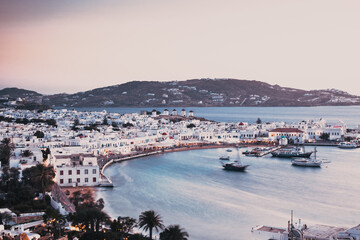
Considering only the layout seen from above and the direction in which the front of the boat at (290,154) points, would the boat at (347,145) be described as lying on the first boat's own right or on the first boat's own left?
on the first boat's own left

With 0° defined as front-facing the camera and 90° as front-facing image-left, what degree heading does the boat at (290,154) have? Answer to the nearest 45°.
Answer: approximately 270°

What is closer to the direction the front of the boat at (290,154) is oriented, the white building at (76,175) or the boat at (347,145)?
the boat

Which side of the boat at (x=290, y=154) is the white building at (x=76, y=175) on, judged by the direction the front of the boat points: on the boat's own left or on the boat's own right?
on the boat's own right
